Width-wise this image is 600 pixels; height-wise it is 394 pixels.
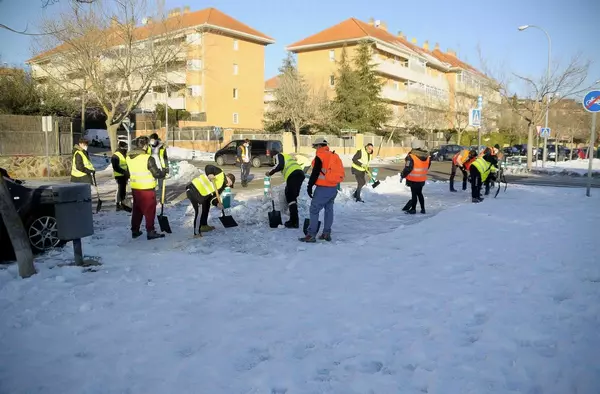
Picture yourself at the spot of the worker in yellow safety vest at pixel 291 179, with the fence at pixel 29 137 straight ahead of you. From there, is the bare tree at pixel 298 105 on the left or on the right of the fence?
right

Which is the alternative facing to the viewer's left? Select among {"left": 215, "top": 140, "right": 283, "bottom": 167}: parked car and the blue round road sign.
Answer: the parked car

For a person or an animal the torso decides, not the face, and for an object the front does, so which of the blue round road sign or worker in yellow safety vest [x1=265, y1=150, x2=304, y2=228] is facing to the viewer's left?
the worker in yellow safety vest

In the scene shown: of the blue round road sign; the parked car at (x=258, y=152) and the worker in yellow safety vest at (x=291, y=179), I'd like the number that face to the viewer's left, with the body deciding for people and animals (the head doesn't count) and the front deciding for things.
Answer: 2

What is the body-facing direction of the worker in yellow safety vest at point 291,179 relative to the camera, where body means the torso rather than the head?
to the viewer's left

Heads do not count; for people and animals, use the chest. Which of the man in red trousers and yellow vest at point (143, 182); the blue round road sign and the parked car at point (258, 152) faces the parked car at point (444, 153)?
the man in red trousers and yellow vest

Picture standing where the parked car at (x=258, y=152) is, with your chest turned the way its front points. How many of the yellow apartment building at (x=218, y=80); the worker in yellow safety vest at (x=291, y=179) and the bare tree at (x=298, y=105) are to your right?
2

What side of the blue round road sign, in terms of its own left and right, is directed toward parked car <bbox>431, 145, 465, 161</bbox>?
back

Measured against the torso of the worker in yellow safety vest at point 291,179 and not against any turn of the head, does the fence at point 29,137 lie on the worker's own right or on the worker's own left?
on the worker's own right

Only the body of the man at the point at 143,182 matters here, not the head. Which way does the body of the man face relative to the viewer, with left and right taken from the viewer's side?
facing away from the viewer and to the right of the viewer

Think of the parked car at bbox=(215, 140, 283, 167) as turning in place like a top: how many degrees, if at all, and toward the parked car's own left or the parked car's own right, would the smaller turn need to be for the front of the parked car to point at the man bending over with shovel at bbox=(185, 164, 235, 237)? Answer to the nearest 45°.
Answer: approximately 90° to the parked car's own left
